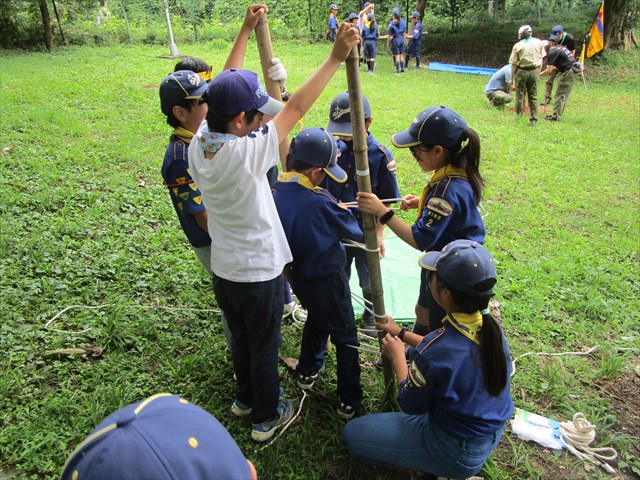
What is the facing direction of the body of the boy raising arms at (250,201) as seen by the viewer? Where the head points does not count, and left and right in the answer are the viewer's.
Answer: facing away from the viewer and to the right of the viewer

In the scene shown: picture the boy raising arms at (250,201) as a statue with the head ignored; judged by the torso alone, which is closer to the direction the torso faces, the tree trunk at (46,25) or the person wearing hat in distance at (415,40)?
the person wearing hat in distance

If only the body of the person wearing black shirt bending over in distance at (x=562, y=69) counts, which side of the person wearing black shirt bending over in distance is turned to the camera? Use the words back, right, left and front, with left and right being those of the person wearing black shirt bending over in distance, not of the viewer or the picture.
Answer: left

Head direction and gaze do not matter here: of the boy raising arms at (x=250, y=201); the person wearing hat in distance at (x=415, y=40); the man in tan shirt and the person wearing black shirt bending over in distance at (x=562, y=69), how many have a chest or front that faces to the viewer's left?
2
